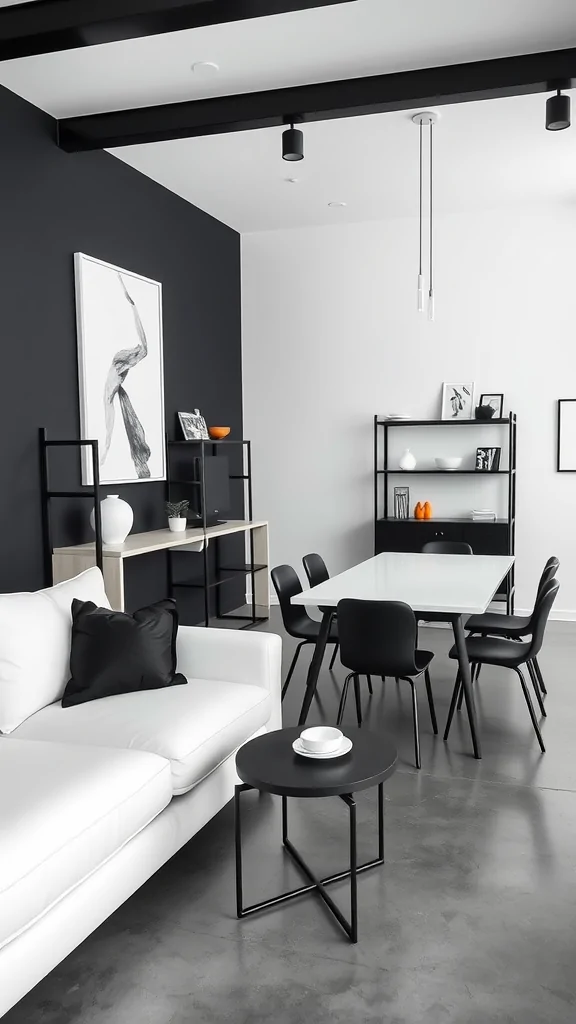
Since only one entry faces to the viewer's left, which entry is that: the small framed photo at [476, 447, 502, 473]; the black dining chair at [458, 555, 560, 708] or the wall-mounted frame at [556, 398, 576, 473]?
the black dining chair

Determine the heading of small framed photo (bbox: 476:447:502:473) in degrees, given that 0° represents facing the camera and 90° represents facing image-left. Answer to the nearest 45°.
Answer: approximately 0°

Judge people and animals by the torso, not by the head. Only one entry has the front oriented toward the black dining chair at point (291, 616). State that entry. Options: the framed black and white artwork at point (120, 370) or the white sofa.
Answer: the framed black and white artwork

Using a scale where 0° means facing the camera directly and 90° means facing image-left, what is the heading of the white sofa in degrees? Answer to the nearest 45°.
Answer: approximately 315°

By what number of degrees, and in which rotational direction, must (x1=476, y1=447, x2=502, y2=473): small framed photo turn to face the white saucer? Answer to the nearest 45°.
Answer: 0° — it already faces it

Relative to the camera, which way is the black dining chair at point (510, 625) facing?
to the viewer's left

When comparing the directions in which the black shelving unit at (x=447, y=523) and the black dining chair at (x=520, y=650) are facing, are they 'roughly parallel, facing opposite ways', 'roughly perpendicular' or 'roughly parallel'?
roughly perpendicular

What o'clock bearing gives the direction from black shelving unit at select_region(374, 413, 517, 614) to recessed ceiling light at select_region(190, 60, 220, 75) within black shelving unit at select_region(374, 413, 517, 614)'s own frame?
The recessed ceiling light is roughly at 1 o'clock from the black shelving unit.

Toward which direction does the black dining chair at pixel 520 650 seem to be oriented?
to the viewer's left
